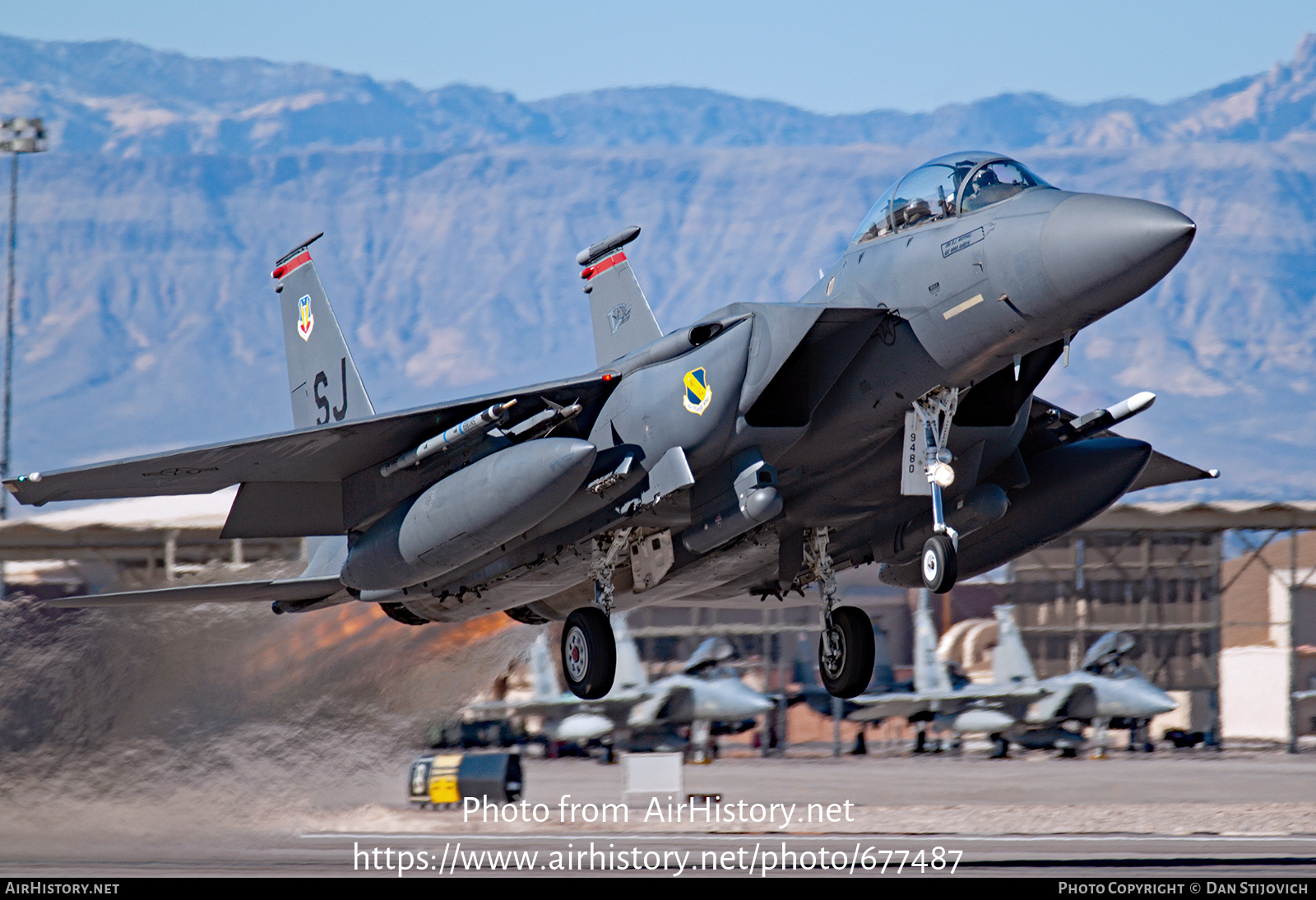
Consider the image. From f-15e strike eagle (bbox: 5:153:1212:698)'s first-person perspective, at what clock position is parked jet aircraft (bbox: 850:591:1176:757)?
The parked jet aircraft is roughly at 8 o'clock from the f-15e strike eagle.

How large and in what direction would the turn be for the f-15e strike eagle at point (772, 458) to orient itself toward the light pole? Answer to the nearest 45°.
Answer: approximately 180°

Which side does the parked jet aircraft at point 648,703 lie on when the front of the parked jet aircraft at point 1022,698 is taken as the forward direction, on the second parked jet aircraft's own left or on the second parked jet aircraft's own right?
on the second parked jet aircraft's own right

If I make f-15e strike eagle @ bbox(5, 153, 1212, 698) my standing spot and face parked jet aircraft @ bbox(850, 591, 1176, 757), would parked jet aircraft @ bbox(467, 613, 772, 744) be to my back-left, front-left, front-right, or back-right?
front-left

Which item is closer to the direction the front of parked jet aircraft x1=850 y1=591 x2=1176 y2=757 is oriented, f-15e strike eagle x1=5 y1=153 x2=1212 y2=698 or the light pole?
the f-15e strike eagle

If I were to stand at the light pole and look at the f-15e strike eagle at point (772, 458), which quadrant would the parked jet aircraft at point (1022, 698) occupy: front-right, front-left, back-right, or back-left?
front-left

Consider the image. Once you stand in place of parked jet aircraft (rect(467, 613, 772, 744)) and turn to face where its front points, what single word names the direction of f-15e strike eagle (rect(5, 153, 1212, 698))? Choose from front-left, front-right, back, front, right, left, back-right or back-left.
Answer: front-right

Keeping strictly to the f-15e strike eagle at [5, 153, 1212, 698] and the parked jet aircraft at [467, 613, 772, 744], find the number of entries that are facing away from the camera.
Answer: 0

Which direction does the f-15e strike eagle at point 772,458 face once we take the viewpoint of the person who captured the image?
facing the viewer and to the right of the viewer

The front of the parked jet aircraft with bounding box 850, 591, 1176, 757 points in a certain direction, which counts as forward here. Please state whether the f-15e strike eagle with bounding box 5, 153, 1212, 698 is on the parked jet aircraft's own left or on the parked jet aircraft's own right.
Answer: on the parked jet aircraft's own right

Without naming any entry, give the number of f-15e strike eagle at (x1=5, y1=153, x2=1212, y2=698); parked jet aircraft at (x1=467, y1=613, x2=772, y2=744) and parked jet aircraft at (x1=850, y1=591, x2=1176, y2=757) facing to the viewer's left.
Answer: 0

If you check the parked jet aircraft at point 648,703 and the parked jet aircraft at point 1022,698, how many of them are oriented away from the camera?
0
